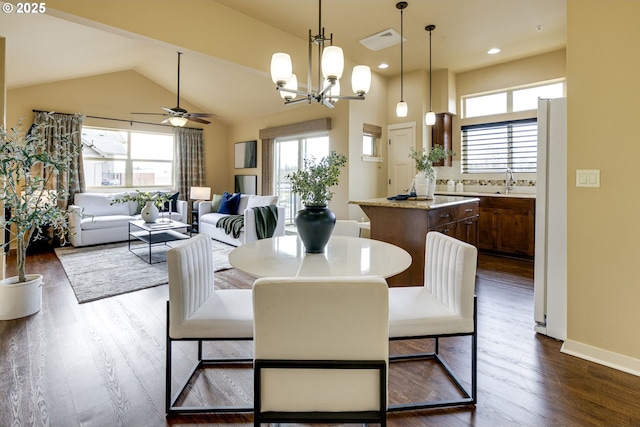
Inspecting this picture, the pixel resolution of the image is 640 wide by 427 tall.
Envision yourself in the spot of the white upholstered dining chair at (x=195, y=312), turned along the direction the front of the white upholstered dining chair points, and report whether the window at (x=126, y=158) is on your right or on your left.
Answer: on your left

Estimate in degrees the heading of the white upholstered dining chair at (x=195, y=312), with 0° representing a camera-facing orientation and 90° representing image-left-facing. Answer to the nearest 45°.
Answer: approximately 270°

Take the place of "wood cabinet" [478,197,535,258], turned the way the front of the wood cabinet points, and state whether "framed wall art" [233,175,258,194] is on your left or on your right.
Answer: on your right

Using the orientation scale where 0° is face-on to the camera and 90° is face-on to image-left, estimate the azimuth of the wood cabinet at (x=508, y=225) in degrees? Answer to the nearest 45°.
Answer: approximately 45°

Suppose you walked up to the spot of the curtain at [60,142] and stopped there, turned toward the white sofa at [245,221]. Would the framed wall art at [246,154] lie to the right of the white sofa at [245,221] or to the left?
left

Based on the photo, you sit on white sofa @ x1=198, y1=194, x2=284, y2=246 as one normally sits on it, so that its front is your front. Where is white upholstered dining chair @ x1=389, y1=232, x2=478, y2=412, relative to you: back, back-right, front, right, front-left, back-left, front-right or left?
front-left

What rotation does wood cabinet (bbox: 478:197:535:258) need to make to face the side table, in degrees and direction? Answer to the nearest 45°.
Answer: approximately 45° to its right

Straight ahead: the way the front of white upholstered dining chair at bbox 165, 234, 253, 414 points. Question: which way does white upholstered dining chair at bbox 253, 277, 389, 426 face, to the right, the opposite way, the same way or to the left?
to the left

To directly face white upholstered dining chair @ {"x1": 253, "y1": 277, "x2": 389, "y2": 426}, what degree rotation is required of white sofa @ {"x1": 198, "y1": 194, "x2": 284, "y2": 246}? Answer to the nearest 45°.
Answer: approximately 45° to its left

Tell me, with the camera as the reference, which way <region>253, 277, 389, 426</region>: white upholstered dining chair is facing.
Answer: facing away from the viewer
